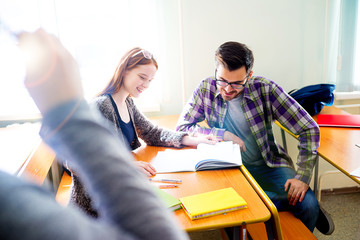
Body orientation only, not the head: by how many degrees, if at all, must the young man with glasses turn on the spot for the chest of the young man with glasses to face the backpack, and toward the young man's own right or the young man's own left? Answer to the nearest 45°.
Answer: approximately 180°

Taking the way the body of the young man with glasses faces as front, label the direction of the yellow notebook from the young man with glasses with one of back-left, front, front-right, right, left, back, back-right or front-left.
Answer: front-left

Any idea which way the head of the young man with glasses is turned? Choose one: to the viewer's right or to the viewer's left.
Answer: to the viewer's left

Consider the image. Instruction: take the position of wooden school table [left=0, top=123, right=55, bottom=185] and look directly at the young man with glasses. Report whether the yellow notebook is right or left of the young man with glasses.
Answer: right

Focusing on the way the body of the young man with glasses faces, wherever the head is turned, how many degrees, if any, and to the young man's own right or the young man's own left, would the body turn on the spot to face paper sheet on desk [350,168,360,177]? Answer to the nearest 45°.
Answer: approximately 90° to the young man's own left

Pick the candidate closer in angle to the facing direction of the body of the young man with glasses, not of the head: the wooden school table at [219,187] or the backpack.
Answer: the wooden school table

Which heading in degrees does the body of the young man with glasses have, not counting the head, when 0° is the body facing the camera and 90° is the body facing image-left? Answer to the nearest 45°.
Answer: approximately 45°

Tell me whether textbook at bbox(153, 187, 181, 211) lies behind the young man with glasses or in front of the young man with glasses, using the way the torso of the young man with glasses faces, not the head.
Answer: in front
